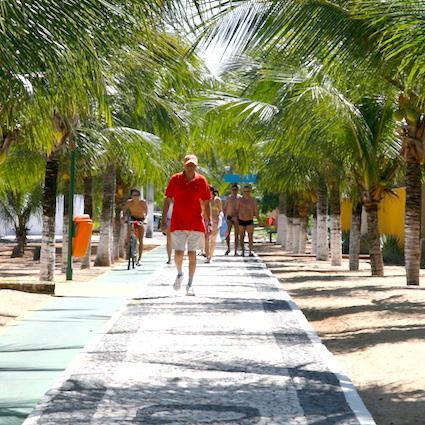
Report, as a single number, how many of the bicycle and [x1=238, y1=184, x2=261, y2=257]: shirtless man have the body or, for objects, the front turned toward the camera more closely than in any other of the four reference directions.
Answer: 2

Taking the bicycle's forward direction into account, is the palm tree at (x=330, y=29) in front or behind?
in front

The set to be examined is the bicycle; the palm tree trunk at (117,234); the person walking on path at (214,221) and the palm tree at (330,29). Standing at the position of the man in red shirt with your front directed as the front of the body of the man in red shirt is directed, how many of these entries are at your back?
3

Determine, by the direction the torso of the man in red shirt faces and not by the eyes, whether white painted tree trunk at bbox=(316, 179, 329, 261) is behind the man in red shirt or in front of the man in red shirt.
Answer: behind

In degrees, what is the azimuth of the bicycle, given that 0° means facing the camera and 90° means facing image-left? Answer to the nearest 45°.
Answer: approximately 0°

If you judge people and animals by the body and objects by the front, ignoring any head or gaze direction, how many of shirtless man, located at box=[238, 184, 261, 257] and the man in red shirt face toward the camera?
2

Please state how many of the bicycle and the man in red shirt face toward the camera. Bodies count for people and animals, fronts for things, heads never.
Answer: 2

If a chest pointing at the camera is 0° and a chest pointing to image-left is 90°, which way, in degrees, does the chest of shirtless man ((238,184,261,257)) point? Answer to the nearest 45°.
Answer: approximately 0°
